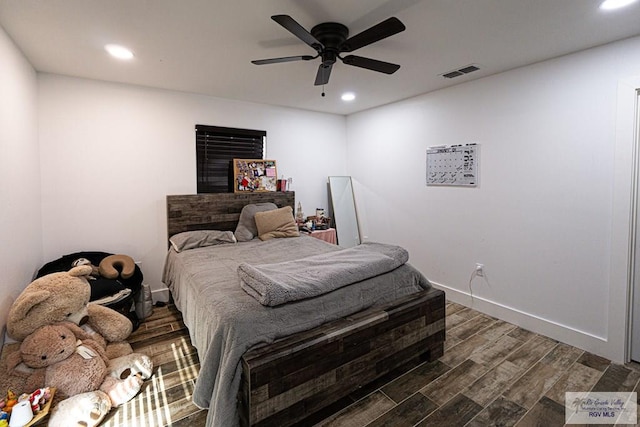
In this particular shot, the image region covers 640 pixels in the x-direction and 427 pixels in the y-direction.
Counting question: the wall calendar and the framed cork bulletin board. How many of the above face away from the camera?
0

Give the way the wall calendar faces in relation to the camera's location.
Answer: facing the viewer and to the left of the viewer

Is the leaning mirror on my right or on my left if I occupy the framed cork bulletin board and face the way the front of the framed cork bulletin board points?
on my left

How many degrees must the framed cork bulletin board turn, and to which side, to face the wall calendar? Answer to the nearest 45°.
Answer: approximately 45° to its left

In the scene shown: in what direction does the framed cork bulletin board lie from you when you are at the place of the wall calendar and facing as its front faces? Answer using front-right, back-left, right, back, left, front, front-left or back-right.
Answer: front-right

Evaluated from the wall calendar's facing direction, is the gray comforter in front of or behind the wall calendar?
in front

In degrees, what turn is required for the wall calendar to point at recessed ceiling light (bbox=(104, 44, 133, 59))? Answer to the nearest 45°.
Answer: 0° — it already faces it

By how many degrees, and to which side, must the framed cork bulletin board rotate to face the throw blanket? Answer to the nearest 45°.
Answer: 0° — it already faces it

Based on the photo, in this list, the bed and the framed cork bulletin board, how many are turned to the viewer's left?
0

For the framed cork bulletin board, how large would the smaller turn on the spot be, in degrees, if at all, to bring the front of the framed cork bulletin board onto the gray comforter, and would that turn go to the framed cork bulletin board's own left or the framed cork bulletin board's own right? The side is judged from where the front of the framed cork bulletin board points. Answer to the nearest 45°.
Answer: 0° — it already faces it

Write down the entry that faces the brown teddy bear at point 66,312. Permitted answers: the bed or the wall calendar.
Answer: the wall calendar
